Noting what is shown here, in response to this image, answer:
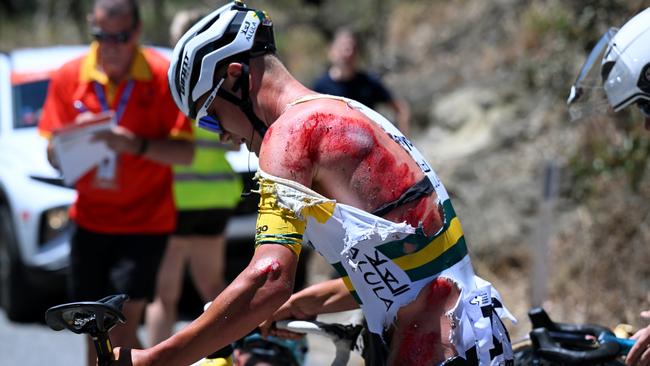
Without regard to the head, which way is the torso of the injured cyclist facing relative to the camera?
to the viewer's left

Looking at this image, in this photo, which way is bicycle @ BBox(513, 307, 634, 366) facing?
to the viewer's left

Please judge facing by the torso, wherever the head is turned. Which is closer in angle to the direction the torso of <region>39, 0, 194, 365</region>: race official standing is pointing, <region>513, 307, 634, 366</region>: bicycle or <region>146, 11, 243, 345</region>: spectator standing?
the bicycle

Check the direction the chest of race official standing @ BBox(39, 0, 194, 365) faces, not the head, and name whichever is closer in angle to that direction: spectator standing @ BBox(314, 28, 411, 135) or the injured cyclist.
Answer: the injured cyclist

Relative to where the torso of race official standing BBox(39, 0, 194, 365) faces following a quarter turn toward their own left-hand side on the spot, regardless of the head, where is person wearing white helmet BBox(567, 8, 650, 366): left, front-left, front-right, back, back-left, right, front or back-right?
front-right

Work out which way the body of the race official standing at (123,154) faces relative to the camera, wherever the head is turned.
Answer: toward the camera

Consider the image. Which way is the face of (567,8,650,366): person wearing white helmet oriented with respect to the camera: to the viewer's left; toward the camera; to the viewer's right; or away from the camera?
to the viewer's left

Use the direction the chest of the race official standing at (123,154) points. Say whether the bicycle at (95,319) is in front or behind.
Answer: in front
